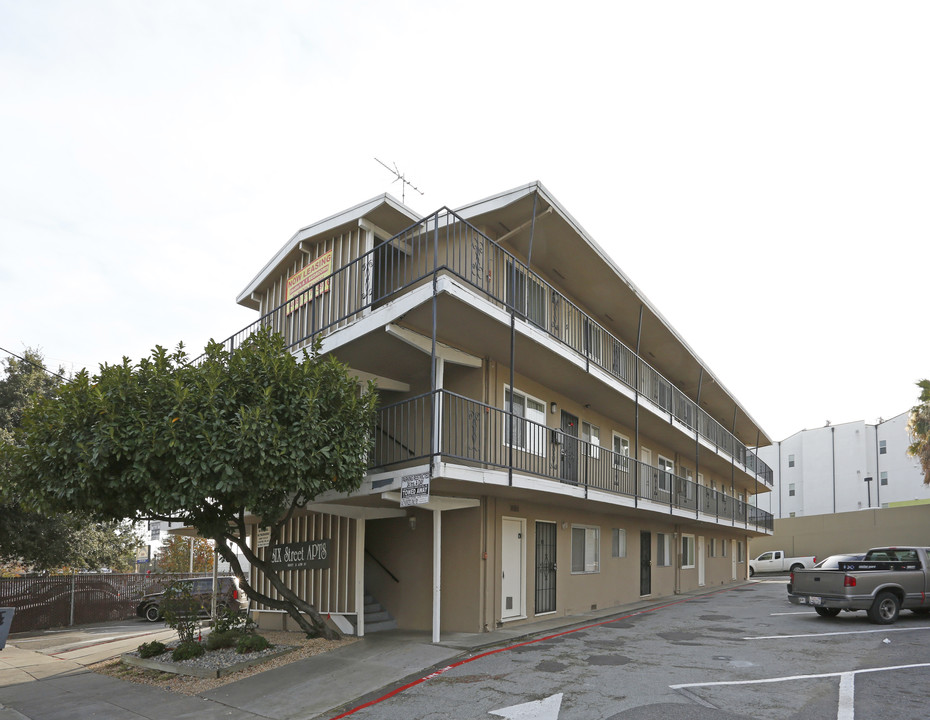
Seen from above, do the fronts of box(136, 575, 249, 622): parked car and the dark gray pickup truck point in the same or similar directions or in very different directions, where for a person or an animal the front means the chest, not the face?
very different directions

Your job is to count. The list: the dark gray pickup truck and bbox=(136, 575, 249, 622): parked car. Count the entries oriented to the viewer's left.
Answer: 1

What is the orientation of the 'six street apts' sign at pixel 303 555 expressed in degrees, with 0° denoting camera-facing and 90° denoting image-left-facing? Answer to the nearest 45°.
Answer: approximately 45°

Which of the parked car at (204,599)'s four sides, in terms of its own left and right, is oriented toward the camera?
left

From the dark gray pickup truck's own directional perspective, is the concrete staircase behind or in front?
behind

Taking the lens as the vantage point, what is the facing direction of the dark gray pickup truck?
facing away from the viewer and to the right of the viewer

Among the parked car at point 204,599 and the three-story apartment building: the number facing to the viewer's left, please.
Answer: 1

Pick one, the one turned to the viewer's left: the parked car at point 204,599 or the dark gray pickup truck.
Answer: the parked car

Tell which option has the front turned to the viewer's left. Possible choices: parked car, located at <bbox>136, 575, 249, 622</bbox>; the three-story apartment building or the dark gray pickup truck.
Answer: the parked car

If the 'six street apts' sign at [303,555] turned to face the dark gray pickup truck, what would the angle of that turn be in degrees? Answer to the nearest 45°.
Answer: approximately 135° to its left

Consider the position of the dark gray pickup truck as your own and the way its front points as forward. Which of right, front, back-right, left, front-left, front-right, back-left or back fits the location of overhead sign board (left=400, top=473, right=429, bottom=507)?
back
